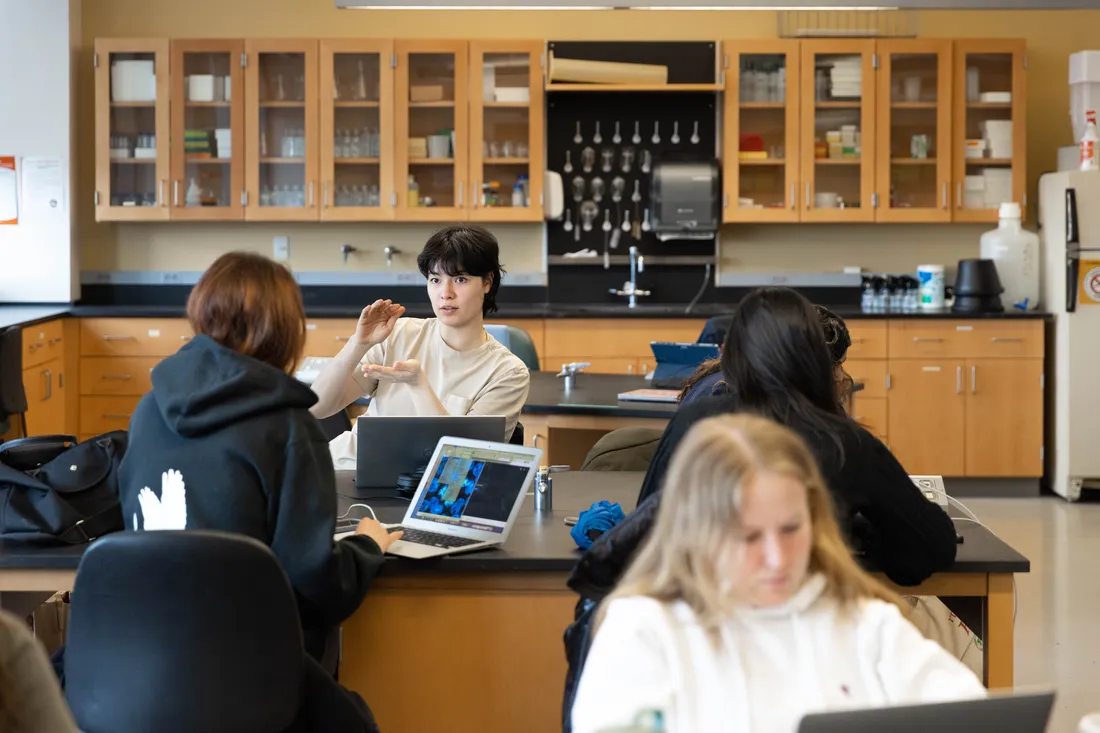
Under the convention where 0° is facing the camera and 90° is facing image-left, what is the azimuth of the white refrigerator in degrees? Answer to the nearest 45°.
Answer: approximately 0°

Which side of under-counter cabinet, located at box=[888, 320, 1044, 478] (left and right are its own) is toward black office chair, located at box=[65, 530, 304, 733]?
front

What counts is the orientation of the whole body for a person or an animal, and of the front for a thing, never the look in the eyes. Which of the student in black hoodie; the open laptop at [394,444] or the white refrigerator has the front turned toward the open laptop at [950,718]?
the white refrigerator

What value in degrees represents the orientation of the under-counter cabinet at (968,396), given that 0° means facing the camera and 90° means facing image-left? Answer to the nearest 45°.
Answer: approximately 0°

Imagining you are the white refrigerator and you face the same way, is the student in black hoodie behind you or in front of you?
in front

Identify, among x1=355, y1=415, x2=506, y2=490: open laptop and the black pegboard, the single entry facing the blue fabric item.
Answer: the black pegboard

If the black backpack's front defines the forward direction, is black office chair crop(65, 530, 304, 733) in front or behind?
in front

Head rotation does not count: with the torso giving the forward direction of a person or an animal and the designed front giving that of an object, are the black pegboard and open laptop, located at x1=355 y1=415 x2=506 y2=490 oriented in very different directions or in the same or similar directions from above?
very different directions

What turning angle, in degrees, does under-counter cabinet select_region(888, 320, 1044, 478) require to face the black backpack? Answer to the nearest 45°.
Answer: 0° — it already faces it
